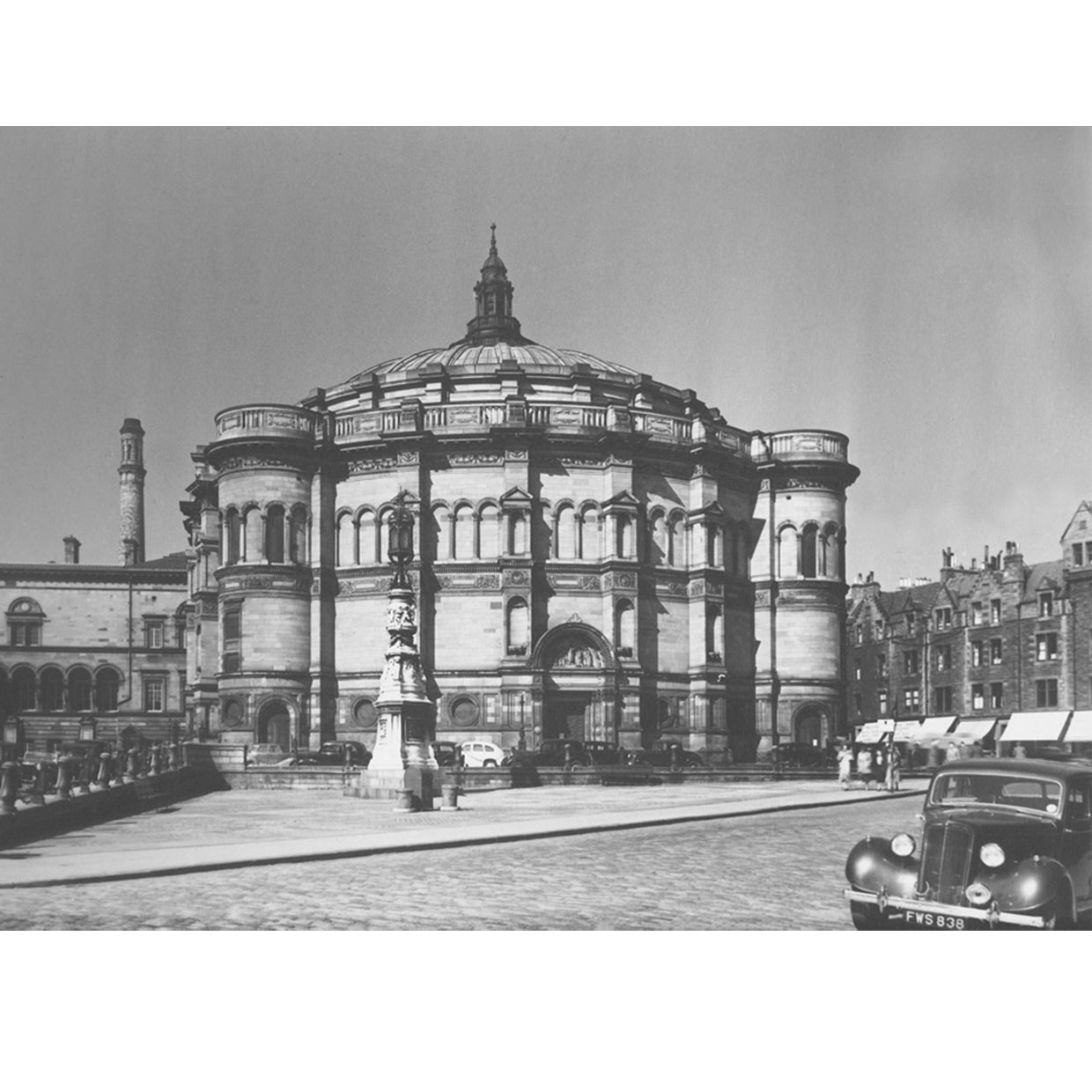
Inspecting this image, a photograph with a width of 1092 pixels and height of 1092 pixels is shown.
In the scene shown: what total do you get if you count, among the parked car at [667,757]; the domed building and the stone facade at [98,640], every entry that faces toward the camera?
2

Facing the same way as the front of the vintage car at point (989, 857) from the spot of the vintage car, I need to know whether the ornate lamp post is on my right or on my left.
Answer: on my right

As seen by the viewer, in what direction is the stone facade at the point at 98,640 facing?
toward the camera

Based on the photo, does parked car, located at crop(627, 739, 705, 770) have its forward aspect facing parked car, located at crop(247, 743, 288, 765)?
yes

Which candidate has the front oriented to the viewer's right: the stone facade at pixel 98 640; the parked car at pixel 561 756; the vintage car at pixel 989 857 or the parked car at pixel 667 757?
the parked car at pixel 667 757

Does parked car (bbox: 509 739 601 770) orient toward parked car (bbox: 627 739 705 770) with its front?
no

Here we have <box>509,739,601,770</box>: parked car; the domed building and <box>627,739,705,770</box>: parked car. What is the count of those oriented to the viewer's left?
2

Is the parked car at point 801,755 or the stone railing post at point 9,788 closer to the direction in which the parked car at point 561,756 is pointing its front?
the stone railing post

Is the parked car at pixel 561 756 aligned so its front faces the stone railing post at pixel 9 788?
no

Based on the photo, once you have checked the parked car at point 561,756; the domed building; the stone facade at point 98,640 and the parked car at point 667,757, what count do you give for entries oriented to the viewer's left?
1

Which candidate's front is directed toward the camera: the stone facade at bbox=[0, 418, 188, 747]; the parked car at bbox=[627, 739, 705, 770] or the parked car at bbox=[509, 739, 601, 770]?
the stone facade

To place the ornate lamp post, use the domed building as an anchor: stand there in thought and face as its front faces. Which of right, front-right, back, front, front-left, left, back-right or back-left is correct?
front

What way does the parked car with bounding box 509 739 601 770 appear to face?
to the viewer's left

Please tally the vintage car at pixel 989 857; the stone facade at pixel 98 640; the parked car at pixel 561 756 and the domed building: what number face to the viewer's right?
0
